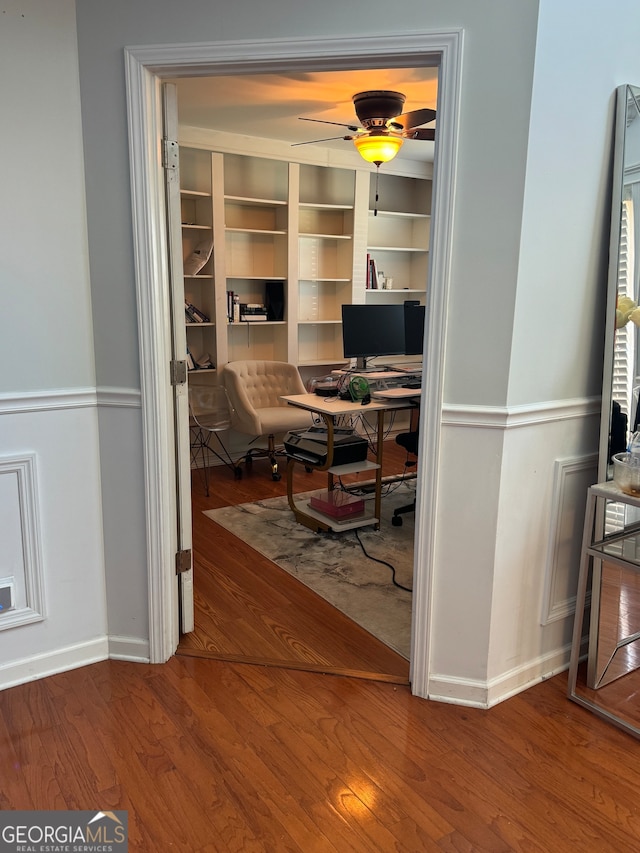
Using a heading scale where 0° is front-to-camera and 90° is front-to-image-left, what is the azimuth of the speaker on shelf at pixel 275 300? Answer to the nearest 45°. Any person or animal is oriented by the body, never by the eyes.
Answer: approximately 0°

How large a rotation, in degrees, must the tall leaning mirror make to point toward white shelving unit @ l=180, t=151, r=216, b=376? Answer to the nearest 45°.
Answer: approximately 90° to its right

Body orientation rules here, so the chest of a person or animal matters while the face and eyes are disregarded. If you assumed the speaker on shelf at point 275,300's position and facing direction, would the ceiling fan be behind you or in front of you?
in front

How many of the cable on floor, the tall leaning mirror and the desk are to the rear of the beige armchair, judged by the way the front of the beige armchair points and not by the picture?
0

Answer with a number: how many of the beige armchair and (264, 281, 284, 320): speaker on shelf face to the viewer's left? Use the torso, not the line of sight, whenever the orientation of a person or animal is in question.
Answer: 0

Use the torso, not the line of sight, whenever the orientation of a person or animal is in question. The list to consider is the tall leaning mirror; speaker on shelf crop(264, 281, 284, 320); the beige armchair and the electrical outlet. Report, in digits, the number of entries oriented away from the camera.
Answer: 0

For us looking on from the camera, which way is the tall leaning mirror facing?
facing the viewer and to the left of the viewer

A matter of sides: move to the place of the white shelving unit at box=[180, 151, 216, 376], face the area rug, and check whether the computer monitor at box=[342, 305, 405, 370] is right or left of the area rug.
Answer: left

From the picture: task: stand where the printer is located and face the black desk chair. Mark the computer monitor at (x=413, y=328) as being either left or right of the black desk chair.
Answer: left

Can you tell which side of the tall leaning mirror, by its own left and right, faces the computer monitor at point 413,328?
right

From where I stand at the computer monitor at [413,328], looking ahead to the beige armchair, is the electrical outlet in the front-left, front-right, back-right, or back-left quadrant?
front-left

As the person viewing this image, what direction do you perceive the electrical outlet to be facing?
facing the viewer and to the right of the viewer

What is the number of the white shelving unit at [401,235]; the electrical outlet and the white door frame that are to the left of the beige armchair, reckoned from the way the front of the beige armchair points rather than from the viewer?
1

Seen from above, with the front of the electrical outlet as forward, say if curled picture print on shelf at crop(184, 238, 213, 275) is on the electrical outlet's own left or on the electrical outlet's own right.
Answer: on the electrical outlet's own left
